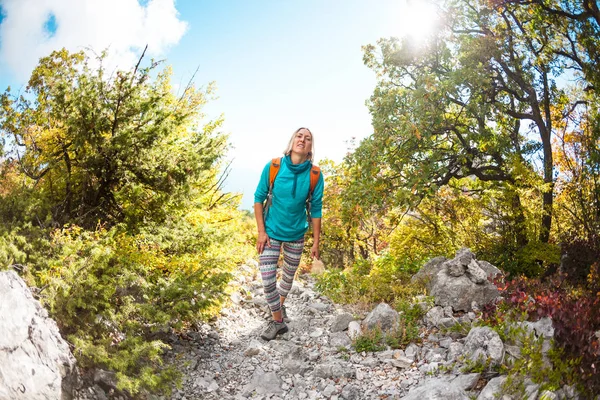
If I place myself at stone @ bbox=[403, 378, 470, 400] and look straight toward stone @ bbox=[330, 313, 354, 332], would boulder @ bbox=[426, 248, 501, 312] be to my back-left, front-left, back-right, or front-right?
front-right

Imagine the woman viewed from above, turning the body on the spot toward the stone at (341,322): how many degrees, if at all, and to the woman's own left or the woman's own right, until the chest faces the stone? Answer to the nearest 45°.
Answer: approximately 135° to the woman's own left

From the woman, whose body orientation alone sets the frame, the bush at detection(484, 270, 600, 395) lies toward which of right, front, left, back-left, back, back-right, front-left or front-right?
front-left

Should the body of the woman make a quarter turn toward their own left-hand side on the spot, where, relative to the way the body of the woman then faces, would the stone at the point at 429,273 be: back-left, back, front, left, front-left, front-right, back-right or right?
front-left

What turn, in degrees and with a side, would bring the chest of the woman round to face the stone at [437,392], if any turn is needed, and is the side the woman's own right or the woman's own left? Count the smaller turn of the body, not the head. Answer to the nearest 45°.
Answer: approximately 45° to the woman's own left

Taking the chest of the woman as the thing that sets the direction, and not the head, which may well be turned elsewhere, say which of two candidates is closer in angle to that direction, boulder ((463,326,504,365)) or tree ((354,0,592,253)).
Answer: the boulder

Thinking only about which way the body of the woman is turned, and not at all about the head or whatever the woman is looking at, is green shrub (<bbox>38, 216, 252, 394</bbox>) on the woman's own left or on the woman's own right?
on the woman's own right

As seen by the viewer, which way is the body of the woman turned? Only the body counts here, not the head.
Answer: toward the camera
